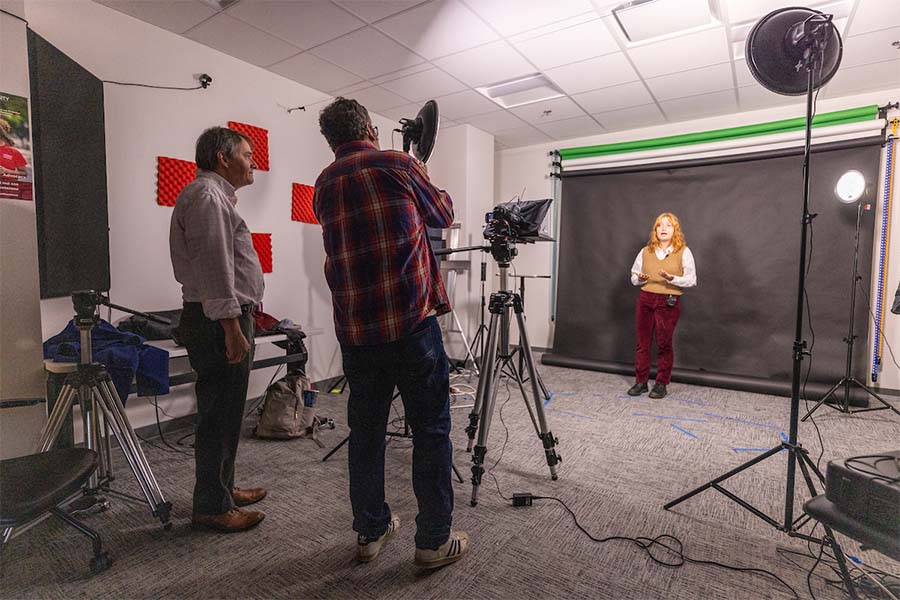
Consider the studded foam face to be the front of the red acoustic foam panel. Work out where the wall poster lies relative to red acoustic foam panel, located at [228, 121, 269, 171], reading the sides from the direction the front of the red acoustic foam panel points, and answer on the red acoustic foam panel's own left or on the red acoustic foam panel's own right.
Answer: on the red acoustic foam panel's own right

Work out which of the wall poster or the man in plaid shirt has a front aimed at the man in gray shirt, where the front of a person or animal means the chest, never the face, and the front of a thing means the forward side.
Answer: the wall poster

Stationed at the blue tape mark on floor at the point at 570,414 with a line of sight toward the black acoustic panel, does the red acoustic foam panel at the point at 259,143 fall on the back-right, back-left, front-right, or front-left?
front-right

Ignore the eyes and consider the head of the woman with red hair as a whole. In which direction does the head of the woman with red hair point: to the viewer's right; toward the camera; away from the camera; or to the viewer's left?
toward the camera

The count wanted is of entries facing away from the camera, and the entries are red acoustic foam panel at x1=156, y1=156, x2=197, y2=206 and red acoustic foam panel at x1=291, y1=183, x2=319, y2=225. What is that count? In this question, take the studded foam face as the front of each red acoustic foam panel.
0

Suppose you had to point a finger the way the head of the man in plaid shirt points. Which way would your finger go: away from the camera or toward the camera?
away from the camera

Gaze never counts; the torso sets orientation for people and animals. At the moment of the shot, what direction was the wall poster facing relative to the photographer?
facing the viewer and to the right of the viewer

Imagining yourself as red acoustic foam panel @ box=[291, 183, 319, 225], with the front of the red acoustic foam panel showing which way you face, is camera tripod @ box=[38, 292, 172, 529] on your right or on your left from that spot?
on your right

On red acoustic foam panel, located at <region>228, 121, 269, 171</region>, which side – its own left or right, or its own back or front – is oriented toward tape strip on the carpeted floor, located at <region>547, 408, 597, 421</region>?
front

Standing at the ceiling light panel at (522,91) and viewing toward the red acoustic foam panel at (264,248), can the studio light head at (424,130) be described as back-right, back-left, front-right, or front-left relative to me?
front-left

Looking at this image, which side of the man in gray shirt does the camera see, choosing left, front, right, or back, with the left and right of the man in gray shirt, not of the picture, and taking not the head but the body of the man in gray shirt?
right

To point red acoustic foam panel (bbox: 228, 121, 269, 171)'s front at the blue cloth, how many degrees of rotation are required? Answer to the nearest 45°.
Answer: approximately 90° to its right

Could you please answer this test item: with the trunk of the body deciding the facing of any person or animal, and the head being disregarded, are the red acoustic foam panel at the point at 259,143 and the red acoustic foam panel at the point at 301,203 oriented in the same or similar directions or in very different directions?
same or similar directions

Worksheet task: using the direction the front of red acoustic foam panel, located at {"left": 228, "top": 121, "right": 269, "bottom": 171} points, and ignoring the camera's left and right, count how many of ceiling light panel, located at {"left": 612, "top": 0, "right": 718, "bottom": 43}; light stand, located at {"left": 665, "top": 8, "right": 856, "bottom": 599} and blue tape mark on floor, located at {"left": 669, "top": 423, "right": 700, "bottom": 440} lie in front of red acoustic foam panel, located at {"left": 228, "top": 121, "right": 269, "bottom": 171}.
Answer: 3

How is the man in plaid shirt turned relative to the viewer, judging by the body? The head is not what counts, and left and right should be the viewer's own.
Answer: facing away from the viewer and to the right of the viewer

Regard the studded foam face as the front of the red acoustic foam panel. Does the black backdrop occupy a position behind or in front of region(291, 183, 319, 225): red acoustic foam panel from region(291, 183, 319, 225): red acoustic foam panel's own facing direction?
in front

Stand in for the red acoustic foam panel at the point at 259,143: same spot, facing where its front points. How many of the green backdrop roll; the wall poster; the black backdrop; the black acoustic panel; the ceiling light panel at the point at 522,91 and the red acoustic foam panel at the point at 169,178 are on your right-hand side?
3

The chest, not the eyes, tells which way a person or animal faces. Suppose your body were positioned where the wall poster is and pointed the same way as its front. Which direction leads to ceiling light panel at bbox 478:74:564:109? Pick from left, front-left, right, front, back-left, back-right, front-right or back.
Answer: front-left

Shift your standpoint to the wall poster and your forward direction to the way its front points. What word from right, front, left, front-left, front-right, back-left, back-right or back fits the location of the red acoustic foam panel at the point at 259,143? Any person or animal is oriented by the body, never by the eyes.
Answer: left

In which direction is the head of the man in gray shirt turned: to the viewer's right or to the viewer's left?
to the viewer's right

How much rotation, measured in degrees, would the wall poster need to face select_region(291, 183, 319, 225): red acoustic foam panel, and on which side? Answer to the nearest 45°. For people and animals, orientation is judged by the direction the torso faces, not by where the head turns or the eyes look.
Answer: approximately 90° to its left
